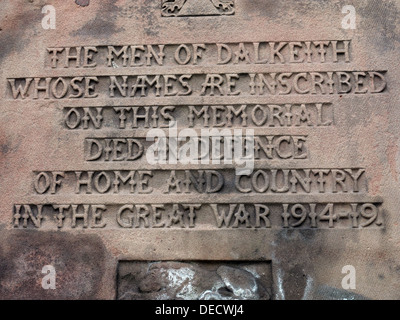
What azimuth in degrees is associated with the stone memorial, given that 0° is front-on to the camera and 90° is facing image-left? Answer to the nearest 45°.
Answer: approximately 0°
